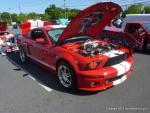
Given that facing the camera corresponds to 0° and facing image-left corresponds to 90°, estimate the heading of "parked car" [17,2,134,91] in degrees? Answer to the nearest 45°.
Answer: approximately 315°

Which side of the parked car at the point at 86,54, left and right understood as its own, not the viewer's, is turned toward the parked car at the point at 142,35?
left
